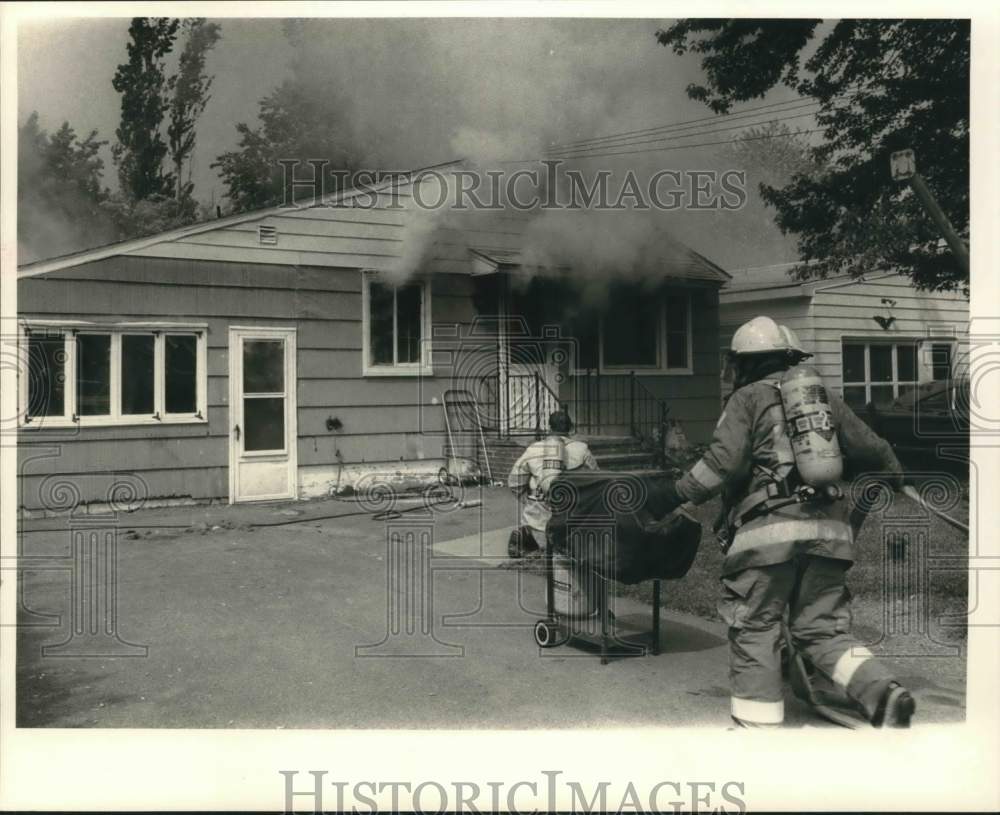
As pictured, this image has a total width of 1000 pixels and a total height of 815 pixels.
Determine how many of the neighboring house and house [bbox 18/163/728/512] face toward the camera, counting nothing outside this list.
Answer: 2

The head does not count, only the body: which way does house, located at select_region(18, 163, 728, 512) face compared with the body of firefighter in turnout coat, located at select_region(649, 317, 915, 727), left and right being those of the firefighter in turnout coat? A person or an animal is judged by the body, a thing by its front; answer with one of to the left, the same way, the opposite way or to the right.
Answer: the opposite way

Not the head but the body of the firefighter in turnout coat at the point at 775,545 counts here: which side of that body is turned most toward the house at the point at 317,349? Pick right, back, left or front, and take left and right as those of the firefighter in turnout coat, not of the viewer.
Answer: front

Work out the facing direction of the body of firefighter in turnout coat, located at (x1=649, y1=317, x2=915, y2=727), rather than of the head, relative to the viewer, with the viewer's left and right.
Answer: facing away from the viewer and to the left of the viewer

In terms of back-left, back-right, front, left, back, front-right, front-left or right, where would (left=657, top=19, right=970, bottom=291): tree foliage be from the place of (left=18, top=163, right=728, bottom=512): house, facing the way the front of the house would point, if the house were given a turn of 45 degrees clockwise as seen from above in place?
left

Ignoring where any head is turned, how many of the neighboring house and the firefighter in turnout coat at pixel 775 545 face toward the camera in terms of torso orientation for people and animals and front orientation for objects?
1

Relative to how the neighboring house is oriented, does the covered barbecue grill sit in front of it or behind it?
in front

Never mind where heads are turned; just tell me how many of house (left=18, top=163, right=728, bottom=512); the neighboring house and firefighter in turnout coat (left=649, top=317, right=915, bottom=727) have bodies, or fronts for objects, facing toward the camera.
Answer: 2

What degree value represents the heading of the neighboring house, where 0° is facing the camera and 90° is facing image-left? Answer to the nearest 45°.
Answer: approximately 0°

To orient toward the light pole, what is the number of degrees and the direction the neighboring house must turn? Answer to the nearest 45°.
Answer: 0° — it already faces it
